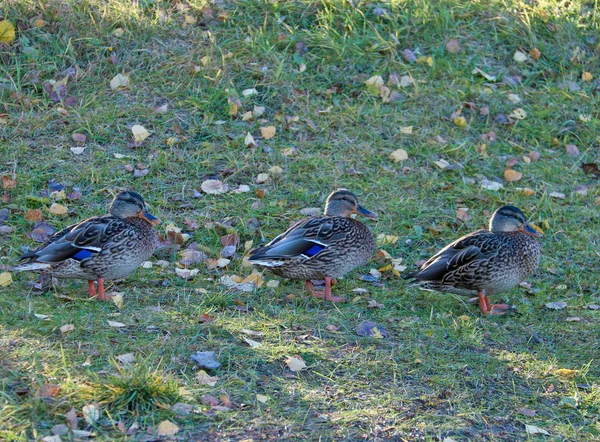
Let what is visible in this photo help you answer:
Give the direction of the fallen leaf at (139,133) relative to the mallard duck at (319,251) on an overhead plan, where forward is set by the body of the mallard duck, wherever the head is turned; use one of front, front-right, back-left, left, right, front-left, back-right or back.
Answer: back-left

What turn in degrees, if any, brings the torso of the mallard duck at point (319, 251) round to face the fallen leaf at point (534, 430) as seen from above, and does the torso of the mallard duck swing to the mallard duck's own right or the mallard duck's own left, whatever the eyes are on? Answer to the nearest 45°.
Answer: approximately 45° to the mallard duck's own right

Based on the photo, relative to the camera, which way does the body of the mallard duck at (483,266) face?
to the viewer's right

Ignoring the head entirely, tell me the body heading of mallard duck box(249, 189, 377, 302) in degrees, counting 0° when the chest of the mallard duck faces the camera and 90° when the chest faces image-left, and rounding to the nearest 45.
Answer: approximately 270°

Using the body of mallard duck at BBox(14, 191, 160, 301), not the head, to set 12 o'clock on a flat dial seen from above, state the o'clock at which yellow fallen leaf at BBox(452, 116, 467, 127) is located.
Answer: The yellow fallen leaf is roughly at 11 o'clock from the mallard duck.

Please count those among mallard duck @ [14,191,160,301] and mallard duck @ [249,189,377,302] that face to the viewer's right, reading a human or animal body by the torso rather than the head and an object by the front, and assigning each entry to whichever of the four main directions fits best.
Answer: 2

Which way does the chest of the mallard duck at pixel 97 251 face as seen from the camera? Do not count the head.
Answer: to the viewer's right

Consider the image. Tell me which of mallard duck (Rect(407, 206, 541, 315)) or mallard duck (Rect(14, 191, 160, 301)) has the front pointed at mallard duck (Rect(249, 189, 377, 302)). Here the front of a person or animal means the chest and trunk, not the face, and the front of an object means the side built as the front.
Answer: mallard duck (Rect(14, 191, 160, 301))

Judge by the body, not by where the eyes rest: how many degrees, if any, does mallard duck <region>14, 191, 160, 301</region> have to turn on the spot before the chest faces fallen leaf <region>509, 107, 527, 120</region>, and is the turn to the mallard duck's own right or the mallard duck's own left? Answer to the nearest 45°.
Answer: approximately 45° to the mallard duck's own left

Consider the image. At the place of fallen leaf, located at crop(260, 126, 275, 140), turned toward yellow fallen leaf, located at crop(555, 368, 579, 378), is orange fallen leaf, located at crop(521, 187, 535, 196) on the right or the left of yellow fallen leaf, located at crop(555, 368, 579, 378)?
left

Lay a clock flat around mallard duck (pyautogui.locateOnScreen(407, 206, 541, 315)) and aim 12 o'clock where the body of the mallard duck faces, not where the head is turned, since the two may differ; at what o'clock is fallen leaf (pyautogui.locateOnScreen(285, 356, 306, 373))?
The fallen leaf is roughly at 4 o'clock from the mallard duck.

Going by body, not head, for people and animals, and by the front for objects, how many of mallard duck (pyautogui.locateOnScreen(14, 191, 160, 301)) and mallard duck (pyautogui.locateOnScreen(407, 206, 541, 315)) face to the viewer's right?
2

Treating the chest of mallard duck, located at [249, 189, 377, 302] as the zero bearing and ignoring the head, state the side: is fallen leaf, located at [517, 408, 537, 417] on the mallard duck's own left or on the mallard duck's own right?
on the mallard duck's own right

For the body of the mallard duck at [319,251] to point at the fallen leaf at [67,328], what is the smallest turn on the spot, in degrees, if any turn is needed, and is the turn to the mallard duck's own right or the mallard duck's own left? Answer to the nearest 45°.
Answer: approximately 135° to the mallard duck's own right
